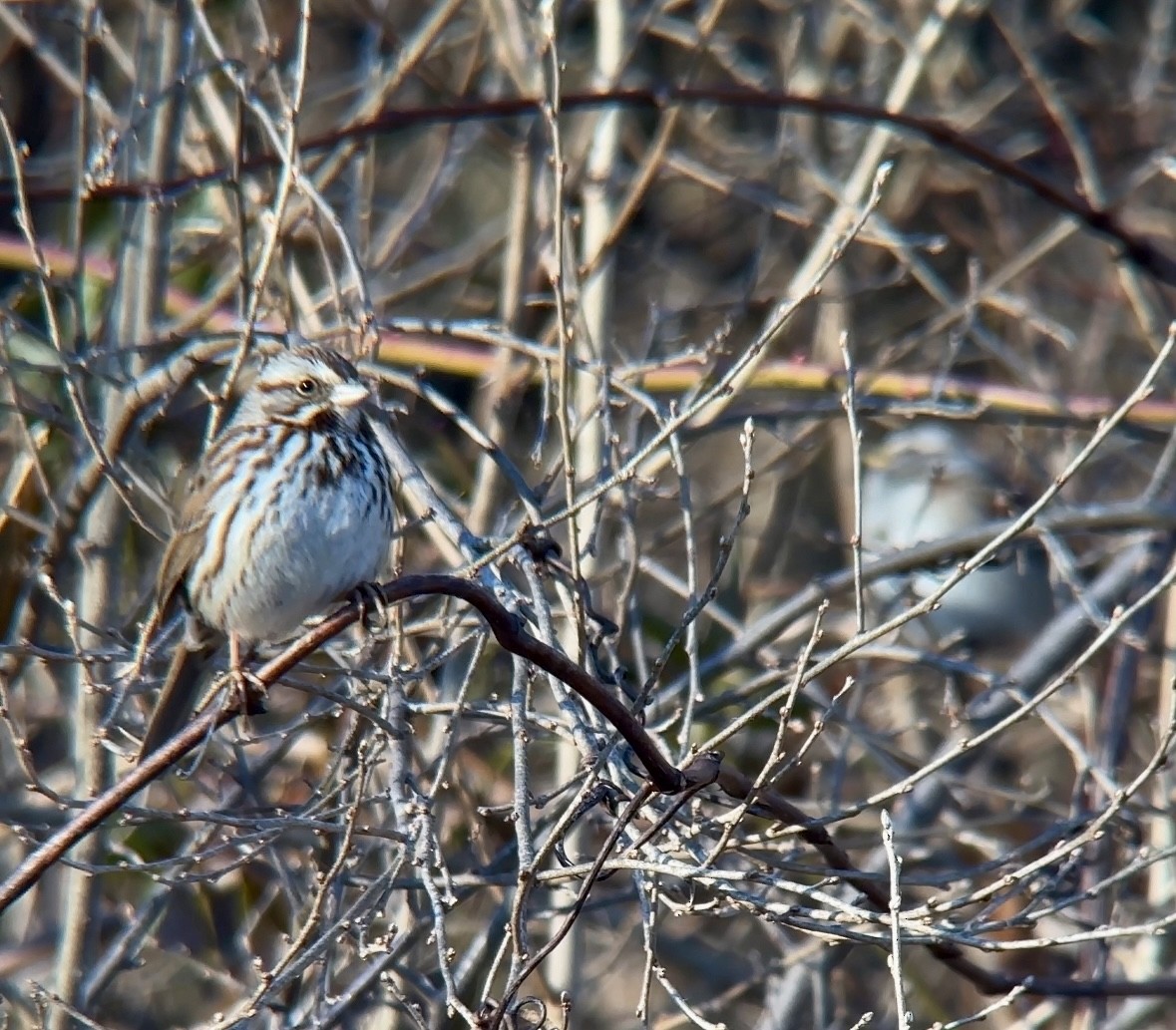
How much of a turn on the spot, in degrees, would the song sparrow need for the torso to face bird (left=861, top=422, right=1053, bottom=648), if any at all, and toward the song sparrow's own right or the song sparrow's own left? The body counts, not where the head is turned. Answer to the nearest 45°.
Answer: approximately 90° to the song sparrow's own left
